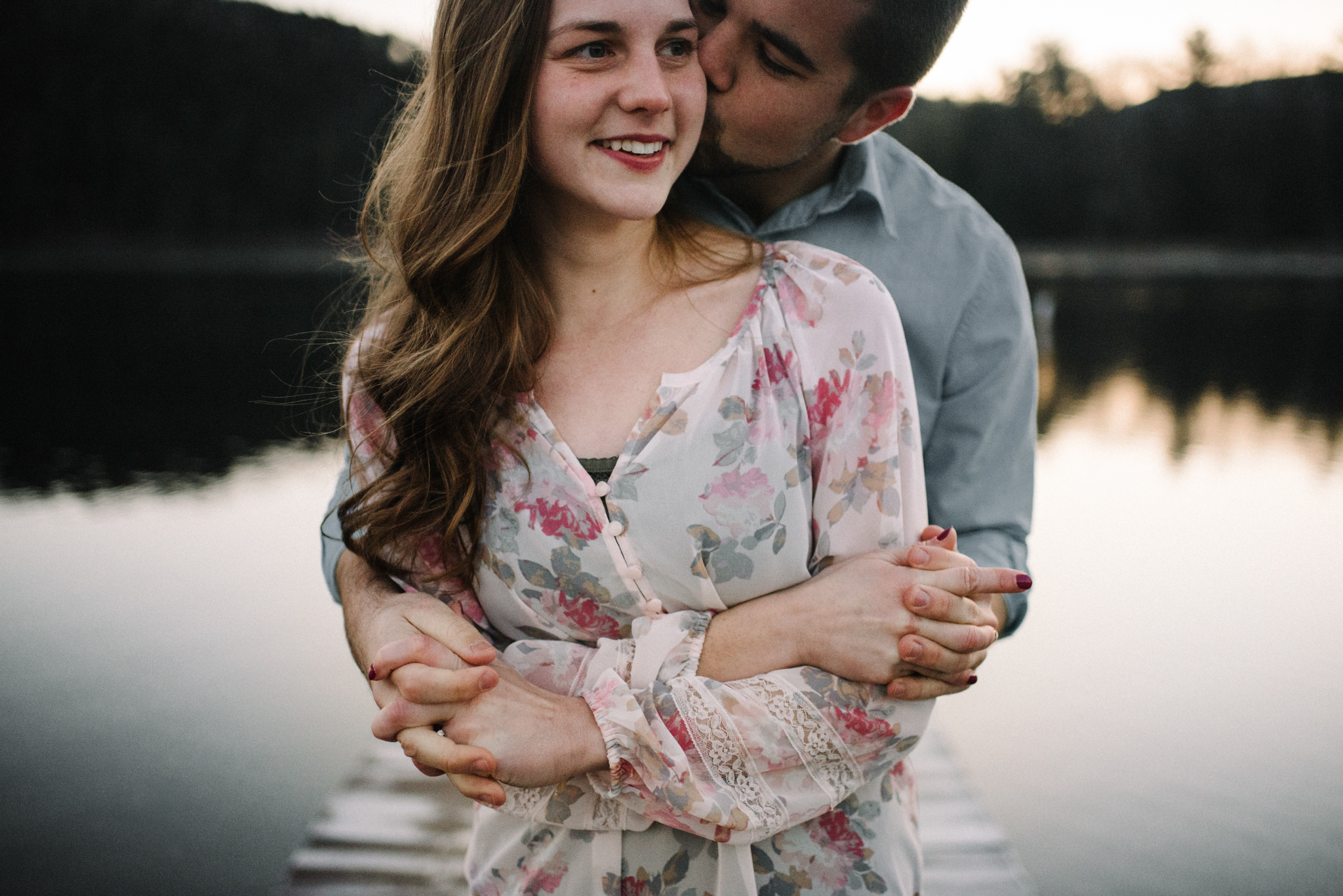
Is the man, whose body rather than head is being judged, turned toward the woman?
yes

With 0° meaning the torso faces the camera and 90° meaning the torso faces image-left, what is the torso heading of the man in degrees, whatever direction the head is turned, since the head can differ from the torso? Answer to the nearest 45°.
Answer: approximately 45°
